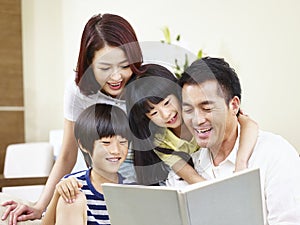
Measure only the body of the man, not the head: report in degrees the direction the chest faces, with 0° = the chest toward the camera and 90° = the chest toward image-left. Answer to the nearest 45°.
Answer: approximately 45°
